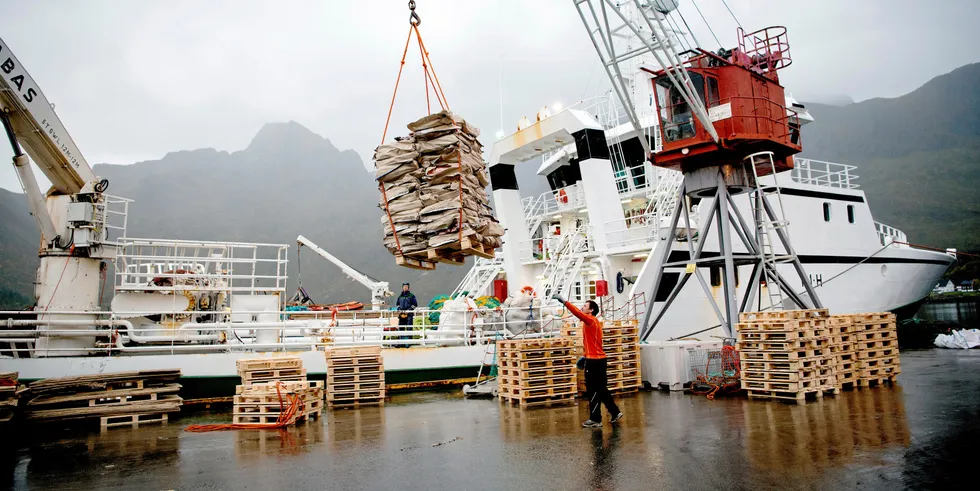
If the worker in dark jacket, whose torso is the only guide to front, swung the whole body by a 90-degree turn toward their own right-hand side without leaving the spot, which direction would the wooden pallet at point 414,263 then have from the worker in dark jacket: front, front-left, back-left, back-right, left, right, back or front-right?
left

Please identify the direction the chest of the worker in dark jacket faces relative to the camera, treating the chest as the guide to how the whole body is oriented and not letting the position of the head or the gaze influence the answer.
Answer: toward the camera

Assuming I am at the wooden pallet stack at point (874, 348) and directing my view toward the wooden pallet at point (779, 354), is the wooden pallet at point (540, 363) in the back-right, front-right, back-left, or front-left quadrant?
front-right

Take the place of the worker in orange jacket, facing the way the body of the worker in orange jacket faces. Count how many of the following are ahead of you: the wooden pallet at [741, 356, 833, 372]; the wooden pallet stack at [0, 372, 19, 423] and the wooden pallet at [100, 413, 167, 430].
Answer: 2

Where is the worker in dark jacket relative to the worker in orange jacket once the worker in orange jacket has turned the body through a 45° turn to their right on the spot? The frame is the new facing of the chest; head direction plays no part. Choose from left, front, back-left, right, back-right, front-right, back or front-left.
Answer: front

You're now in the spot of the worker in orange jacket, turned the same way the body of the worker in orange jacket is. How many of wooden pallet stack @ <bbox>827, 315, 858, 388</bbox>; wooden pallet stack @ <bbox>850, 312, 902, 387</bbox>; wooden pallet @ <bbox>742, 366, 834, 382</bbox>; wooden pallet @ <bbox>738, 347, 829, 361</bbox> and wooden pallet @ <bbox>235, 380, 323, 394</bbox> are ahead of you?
1

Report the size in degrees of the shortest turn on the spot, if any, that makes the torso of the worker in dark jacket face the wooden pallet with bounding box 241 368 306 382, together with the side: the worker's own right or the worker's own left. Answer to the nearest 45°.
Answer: approximately 45° to the worker's own right

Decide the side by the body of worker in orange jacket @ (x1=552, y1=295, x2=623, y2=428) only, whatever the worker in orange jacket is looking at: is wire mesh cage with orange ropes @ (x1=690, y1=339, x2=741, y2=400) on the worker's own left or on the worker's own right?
on the worker's own right

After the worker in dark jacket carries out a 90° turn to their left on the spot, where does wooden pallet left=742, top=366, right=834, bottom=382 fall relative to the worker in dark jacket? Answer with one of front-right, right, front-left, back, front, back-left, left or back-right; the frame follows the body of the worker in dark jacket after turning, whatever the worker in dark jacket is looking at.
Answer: front-right

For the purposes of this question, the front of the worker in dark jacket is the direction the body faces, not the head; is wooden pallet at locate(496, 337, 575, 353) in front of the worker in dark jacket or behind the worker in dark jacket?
in front

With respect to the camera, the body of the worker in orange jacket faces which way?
to the viewer's left

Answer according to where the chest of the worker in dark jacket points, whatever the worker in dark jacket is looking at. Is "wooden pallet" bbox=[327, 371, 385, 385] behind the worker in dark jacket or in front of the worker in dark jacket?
in front

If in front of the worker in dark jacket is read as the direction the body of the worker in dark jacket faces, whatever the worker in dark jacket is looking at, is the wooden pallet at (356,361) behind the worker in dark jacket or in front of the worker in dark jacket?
in front

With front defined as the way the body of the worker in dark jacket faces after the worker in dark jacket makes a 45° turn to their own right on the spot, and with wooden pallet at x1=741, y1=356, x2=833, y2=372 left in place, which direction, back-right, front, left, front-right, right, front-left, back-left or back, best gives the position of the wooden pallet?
left

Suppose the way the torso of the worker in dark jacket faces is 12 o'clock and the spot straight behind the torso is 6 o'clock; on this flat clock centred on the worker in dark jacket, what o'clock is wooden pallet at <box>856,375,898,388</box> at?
The wooden pallet is roughly at 10 o'clock from the worker in dark jacket.
